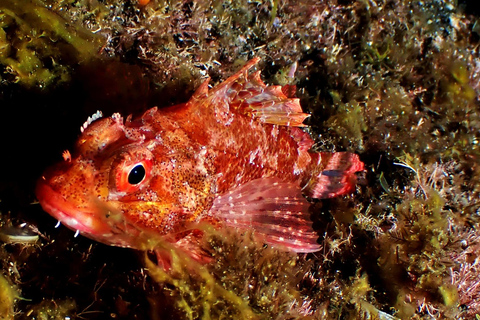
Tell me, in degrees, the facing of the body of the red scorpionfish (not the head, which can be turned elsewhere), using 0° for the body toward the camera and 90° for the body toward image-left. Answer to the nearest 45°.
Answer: approximately 45°
